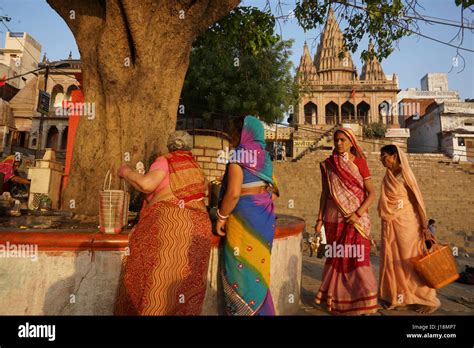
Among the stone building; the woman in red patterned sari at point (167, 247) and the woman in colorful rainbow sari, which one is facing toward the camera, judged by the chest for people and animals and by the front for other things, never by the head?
the stone building

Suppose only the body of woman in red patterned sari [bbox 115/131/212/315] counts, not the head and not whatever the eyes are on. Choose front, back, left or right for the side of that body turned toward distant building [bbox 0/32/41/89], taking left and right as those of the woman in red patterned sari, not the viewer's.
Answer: front

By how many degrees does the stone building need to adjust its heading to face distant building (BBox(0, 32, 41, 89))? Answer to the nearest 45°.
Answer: approximately 45° to its right

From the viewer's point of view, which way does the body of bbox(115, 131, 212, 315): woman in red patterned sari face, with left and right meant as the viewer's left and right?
facing away from the viewer and to the left of the viewer

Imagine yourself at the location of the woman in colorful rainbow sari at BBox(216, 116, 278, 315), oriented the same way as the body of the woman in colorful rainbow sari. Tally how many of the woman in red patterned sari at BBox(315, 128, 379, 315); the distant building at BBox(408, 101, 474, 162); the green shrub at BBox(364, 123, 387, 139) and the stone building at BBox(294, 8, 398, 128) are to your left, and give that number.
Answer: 0

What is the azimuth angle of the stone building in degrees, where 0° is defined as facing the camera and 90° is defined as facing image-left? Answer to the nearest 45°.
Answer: approximately 0°

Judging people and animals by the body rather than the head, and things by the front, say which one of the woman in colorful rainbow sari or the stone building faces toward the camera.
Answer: the stone building

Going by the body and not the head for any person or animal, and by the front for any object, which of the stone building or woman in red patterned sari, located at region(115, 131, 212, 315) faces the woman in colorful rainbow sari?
the stone building

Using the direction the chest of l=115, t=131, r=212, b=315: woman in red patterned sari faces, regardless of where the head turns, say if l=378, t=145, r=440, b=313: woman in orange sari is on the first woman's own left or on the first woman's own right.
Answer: on the first woman's own right

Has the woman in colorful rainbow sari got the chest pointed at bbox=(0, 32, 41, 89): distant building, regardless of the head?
yes

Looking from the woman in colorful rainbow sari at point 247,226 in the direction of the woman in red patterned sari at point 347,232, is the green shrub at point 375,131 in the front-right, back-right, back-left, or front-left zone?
front-left

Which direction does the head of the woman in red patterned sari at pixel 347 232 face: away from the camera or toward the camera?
toward the camera

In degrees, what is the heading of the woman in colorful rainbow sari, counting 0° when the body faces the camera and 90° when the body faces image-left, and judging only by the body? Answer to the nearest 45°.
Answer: approximately 135°

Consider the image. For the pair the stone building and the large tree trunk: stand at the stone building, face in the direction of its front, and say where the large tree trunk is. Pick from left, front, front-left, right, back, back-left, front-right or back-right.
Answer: front

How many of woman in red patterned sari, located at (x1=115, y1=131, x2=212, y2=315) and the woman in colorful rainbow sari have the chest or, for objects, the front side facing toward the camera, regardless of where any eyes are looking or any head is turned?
0

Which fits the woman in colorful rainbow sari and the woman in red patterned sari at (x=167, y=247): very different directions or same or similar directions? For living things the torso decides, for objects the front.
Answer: same or similar directions

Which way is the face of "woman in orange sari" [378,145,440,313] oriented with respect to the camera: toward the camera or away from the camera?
toward the camera

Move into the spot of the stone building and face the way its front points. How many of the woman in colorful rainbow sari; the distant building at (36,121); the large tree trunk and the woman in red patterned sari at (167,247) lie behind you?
0
